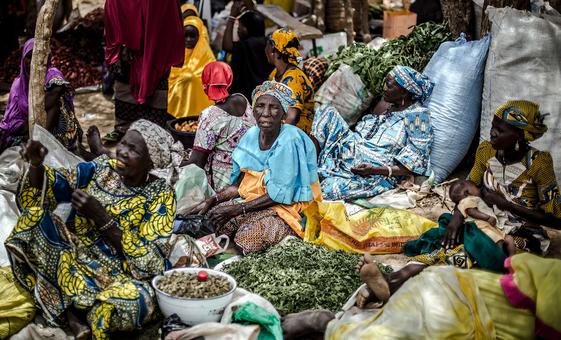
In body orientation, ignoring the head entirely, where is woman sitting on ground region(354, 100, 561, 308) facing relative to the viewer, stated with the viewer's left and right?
facing the viewer and to the left of the viewer

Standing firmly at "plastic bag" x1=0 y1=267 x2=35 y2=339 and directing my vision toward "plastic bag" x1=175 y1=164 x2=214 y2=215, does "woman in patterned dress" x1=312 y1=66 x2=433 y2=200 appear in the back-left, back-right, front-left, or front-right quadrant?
front-right

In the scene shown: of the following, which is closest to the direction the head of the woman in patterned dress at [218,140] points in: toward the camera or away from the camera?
away from the camera

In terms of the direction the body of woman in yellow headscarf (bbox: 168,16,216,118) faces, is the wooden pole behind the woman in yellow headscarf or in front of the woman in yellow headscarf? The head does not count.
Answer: in front

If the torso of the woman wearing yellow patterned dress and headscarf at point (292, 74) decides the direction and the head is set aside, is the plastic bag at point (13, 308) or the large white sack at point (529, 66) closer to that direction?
the plastic bag

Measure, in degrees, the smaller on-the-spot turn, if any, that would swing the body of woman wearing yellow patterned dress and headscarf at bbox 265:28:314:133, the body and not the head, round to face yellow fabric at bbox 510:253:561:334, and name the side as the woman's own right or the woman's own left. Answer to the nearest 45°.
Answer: approximately 90° to the woman's own left

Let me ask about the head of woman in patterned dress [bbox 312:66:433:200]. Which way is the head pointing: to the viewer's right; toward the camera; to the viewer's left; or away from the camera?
to the viewer's left

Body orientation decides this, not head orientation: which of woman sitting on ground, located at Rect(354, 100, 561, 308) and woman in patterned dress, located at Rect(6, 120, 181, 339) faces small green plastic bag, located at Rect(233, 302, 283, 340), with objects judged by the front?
the woman sitting on ground

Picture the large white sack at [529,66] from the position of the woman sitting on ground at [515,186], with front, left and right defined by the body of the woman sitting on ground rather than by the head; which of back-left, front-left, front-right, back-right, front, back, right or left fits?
back-right

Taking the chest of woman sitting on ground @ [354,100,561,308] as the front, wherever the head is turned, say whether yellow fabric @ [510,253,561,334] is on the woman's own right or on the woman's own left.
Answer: on the woman's own left

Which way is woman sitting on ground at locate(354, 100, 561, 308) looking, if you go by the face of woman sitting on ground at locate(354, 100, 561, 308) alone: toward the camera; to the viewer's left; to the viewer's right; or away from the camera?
to the viewer's left
